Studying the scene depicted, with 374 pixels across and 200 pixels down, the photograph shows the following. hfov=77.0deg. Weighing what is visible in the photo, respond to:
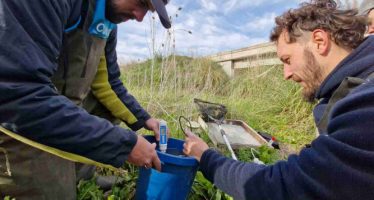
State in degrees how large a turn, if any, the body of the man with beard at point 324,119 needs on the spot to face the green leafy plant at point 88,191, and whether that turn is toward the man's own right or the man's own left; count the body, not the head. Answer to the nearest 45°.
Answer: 0° — they already face it

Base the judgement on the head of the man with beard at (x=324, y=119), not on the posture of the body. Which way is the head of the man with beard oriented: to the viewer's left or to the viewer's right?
to the viewer's left

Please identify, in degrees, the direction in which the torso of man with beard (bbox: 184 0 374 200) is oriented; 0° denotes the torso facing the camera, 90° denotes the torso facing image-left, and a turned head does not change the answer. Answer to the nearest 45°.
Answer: approximately 90°

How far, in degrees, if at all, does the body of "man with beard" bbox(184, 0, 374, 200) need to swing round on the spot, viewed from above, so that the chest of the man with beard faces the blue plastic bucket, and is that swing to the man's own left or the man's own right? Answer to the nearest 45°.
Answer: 0° — they already face it
